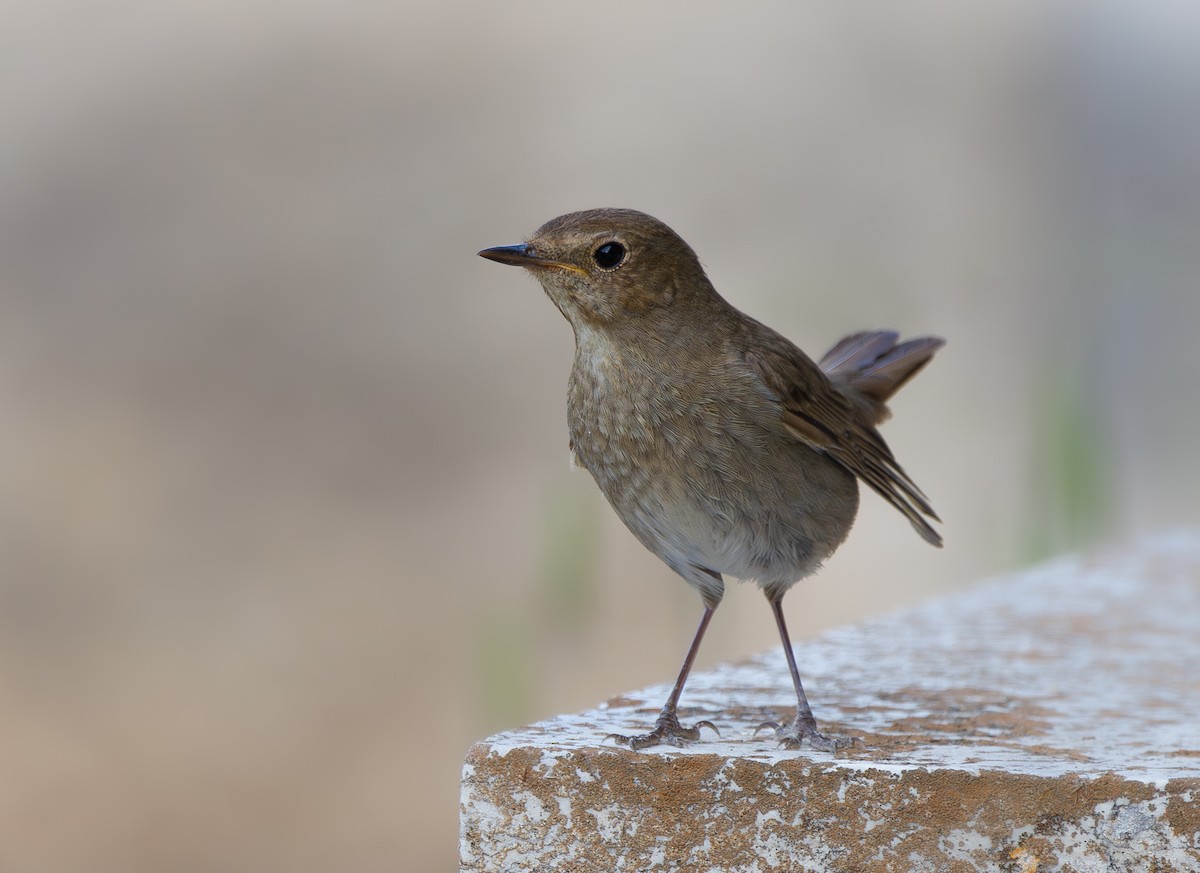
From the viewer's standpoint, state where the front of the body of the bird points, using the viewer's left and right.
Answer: facing the viewer and to the left of the viewer
